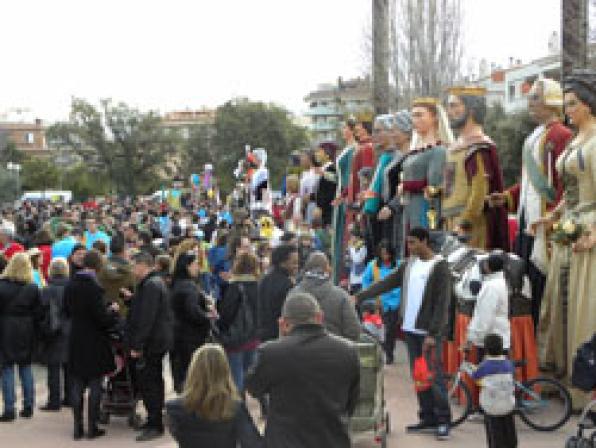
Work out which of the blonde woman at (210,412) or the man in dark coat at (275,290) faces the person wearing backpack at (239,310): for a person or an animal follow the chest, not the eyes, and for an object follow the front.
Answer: the blonde woman

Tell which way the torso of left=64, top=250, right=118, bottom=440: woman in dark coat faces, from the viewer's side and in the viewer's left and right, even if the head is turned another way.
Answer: facing away from the viewer and to the right of the viewer

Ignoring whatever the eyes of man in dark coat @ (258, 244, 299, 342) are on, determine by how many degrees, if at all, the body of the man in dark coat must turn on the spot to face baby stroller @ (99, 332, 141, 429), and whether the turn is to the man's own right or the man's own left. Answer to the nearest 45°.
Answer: approximately 135° to the man's own left

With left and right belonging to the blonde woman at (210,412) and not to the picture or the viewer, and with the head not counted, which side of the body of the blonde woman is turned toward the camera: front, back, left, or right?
back

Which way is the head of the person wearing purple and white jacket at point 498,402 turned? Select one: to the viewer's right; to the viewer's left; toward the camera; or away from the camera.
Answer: away from the camera
